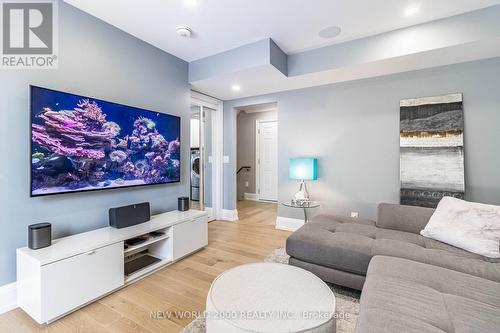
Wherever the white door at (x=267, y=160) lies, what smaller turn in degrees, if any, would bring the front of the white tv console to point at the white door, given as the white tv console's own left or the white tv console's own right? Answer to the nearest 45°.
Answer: approximately 90° to the white tv console's own left

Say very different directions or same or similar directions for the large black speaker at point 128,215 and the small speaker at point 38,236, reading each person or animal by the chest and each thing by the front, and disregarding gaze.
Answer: same or similar directions

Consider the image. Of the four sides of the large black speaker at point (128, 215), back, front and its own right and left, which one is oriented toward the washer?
left

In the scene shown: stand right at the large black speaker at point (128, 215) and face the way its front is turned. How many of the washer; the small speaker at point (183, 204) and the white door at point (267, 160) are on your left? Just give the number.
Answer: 3

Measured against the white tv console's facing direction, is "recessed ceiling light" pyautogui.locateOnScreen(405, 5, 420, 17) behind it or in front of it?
in front

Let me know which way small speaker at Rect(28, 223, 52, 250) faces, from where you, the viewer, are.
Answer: facing the viewer and to the right of the viewer

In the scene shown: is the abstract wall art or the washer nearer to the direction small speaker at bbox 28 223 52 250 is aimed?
the abstract wall art

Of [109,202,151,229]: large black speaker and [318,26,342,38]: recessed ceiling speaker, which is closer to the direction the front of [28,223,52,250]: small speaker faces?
the recessed ceiling speaker

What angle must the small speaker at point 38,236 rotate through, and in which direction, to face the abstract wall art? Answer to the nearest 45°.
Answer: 0° — it already faces it

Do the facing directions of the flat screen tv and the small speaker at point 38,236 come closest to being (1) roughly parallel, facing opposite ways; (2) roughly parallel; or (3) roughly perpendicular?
roughly parallel

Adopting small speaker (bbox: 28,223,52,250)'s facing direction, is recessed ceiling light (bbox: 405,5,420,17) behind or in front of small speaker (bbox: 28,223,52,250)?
in front

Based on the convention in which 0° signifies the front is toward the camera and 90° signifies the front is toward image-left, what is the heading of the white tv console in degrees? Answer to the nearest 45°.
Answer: approximately 315°

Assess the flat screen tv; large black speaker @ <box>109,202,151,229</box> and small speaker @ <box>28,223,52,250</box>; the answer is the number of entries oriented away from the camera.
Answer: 0

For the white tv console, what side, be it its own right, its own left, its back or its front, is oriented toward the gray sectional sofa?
front
